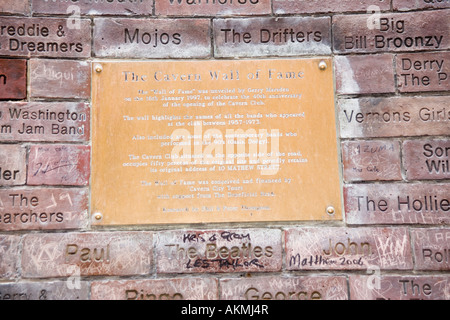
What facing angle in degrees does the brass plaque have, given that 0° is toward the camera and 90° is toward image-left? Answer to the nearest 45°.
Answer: approximately 0°
